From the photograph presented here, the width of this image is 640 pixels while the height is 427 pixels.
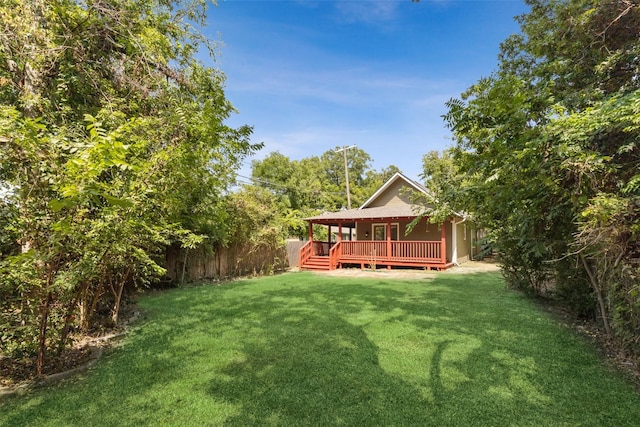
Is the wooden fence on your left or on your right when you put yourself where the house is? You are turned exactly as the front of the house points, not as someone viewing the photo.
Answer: on your right

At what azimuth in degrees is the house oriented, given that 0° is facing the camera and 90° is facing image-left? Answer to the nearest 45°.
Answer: approximately 0°

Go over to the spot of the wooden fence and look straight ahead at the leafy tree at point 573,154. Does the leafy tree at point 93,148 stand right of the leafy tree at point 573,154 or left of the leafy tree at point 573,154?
right

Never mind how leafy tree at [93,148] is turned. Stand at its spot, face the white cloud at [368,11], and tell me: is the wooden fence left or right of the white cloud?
left

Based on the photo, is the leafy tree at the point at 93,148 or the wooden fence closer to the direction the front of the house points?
the leafy tree

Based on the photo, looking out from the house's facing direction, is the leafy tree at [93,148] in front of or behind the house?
in front
